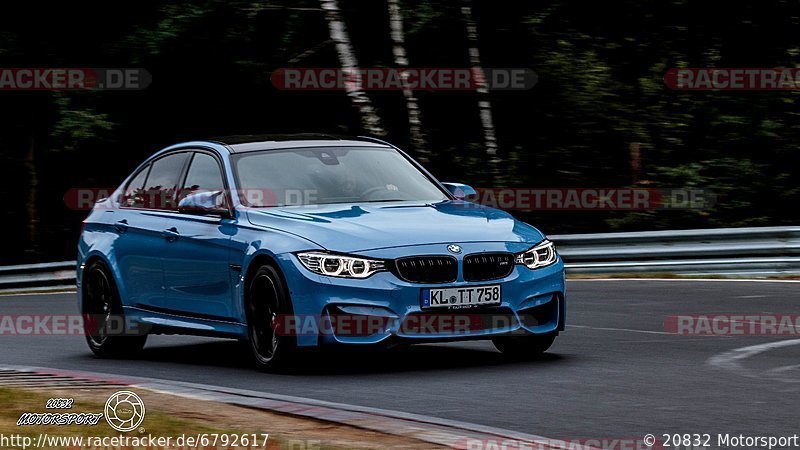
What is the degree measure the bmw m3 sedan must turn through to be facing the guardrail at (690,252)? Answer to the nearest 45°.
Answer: approximately 90° to its left

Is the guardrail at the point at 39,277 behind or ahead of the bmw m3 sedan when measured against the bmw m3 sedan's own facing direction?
behind

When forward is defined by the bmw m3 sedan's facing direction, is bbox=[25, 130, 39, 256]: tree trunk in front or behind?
behind

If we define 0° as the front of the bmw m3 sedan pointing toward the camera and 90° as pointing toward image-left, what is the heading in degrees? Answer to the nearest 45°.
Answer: approximately 315°
